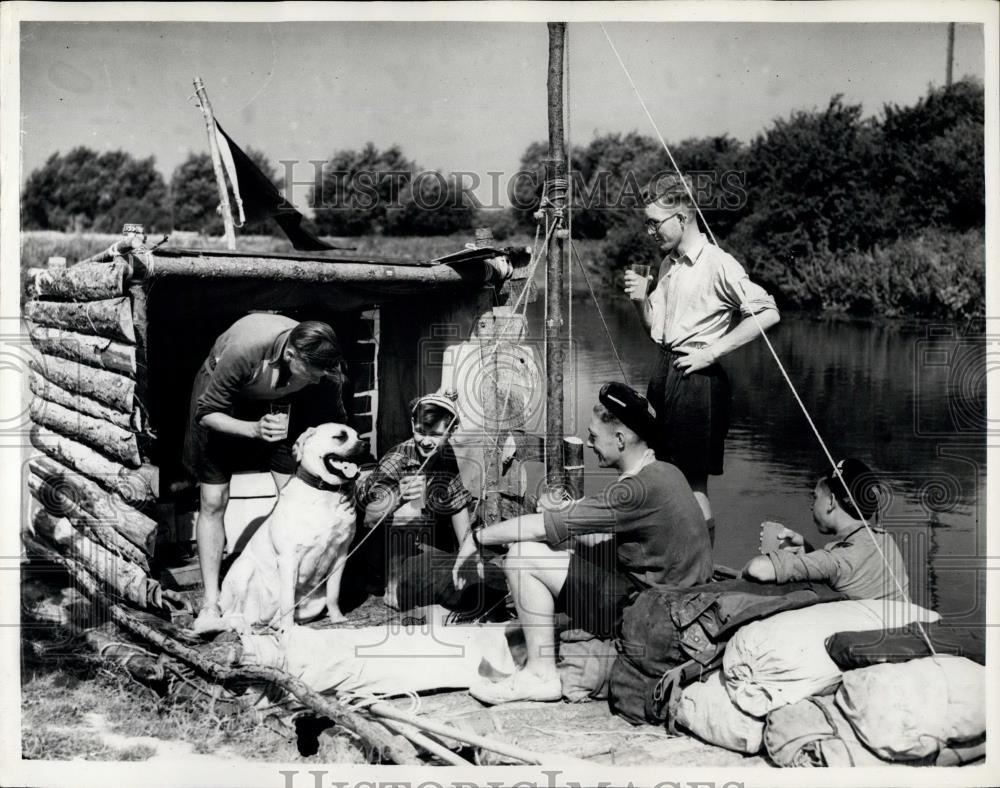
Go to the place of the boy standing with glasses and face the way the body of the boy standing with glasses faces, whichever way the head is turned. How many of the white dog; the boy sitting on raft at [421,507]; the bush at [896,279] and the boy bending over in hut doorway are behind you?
1

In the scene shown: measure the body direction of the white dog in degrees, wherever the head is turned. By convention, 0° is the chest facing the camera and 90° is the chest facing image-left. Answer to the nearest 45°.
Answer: approximately 315°

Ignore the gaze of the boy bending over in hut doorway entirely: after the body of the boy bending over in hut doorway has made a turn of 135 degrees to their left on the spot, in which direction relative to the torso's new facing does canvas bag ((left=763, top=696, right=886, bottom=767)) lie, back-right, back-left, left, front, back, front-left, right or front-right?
back-right

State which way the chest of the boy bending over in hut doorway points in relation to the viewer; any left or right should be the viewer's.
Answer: facing the viewer and to the right of the viewer

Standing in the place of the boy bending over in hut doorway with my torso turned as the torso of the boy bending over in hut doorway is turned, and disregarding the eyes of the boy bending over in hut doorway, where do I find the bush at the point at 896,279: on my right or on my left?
on my left

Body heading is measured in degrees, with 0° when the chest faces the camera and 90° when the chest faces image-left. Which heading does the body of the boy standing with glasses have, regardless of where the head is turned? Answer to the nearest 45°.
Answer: approximately 45°

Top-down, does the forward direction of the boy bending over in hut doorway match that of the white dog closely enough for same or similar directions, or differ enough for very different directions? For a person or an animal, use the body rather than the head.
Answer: same or similar directions

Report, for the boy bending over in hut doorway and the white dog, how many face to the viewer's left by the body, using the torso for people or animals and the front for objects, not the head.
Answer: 0

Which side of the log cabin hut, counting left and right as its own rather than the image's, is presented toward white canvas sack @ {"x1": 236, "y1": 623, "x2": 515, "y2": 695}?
front

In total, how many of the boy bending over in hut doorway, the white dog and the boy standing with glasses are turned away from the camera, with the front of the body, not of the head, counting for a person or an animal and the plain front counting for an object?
0
